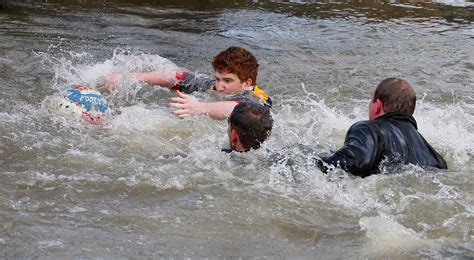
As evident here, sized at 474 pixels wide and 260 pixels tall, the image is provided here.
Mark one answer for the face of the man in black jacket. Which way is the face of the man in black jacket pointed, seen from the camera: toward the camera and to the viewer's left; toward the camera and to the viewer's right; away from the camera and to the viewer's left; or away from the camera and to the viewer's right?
away from the camera and to the viewer's left

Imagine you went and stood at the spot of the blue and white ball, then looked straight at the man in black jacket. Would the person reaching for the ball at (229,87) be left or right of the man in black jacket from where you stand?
left

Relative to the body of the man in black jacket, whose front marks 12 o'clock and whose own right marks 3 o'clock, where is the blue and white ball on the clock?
The blue and white ball is roughly at 11 o'clock from the man in black jacket.

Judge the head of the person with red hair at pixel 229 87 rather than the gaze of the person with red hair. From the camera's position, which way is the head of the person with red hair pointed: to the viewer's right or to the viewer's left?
to the viewer's left

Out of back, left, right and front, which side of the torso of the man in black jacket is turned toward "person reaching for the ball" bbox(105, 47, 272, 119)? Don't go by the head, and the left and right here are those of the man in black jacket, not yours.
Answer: front

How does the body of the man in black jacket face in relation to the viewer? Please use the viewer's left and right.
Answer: facing away from the viewer and to the left of the viewer
